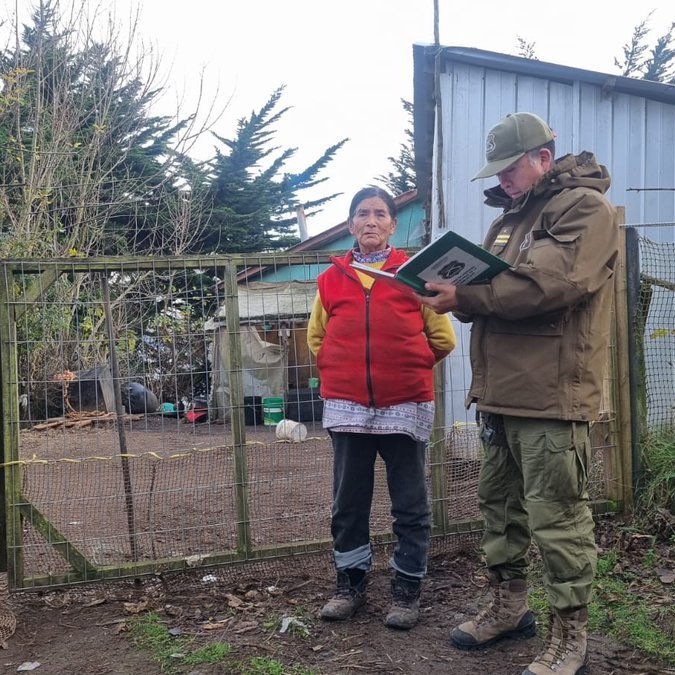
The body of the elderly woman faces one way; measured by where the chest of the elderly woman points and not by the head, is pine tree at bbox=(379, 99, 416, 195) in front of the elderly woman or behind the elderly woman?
behind

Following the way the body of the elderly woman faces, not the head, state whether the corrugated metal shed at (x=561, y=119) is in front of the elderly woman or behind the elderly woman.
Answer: behind

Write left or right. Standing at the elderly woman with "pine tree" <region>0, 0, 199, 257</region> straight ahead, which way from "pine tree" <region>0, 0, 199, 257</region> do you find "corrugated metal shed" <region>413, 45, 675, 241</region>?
right

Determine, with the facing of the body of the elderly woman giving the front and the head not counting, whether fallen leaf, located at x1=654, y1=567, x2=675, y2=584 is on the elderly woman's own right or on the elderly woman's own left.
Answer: on the elderly woman's own left

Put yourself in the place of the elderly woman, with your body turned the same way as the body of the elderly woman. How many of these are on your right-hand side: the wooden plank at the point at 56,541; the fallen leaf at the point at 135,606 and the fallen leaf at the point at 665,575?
2

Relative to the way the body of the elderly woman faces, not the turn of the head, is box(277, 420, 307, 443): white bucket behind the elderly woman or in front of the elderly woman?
behind

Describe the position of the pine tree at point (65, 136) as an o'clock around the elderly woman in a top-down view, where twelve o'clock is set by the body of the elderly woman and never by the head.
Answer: The pine tree is roughly at 5 o'clock from the elderly woman.

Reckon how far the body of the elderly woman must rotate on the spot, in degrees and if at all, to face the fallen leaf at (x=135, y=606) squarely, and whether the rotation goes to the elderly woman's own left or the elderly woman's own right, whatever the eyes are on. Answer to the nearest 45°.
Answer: approximately 90° to the elderly woman's own right

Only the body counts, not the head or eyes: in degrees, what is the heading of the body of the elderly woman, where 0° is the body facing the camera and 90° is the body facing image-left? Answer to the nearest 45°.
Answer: approximately 0°

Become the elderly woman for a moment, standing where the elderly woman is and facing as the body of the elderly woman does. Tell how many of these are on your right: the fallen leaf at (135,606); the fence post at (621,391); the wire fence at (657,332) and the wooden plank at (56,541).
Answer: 2

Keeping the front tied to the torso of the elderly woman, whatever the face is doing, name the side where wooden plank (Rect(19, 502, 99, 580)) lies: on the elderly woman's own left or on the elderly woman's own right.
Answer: on the elderly woman's own right
